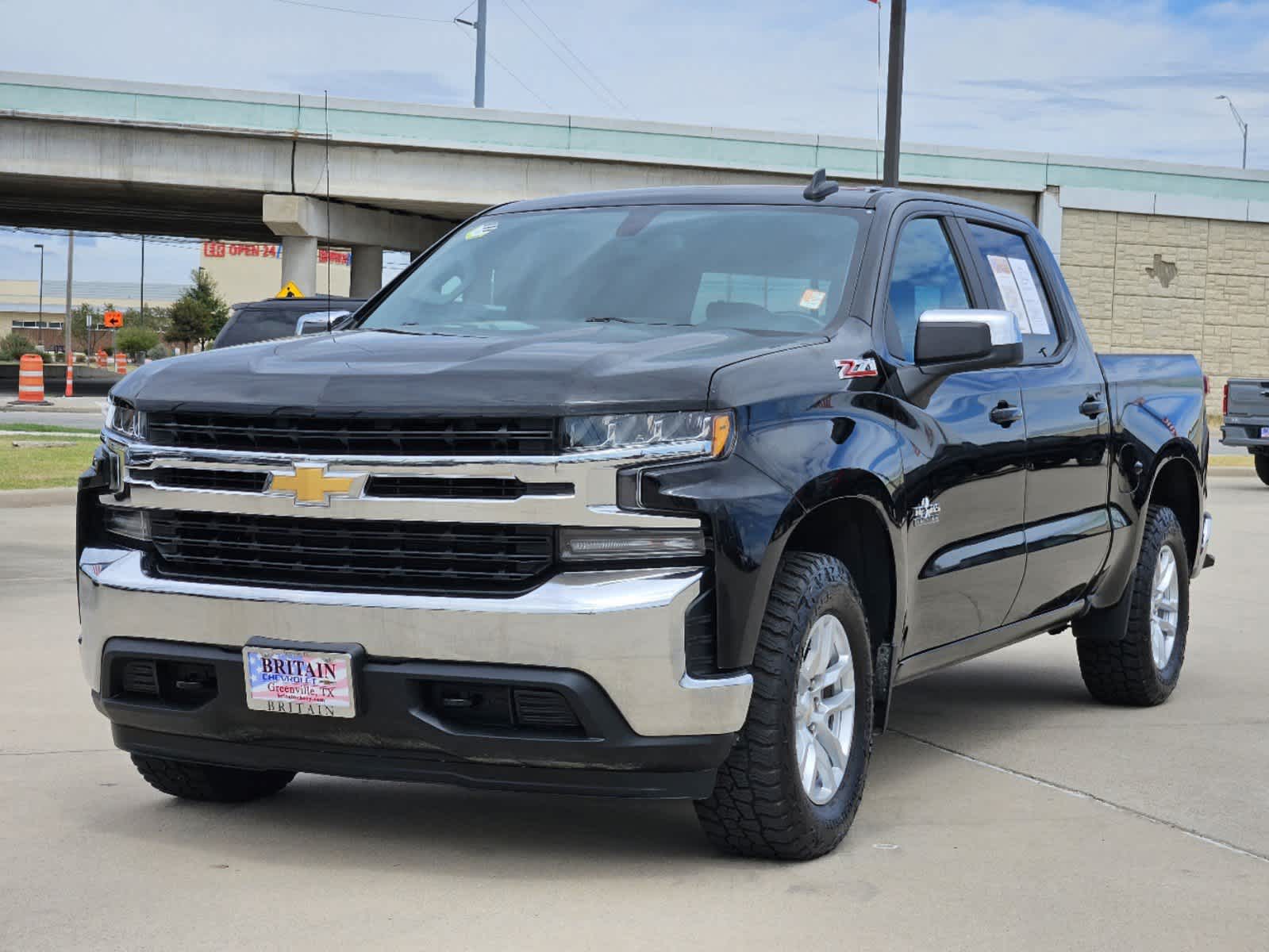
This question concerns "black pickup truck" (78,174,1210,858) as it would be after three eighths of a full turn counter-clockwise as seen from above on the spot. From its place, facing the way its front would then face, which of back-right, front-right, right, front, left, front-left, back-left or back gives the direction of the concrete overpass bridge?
left

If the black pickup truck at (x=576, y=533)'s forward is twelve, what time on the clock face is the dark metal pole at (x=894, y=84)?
The dark metal pole is roughly at 5 o'clock from the black pickup truck.

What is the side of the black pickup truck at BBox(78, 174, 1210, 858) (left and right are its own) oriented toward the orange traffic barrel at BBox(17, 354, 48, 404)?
right

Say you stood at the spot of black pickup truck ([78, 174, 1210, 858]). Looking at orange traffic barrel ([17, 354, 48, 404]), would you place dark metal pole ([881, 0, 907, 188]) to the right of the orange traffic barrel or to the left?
right

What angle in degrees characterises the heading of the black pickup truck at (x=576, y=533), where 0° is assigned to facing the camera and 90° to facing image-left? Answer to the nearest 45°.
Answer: approximately 45°
